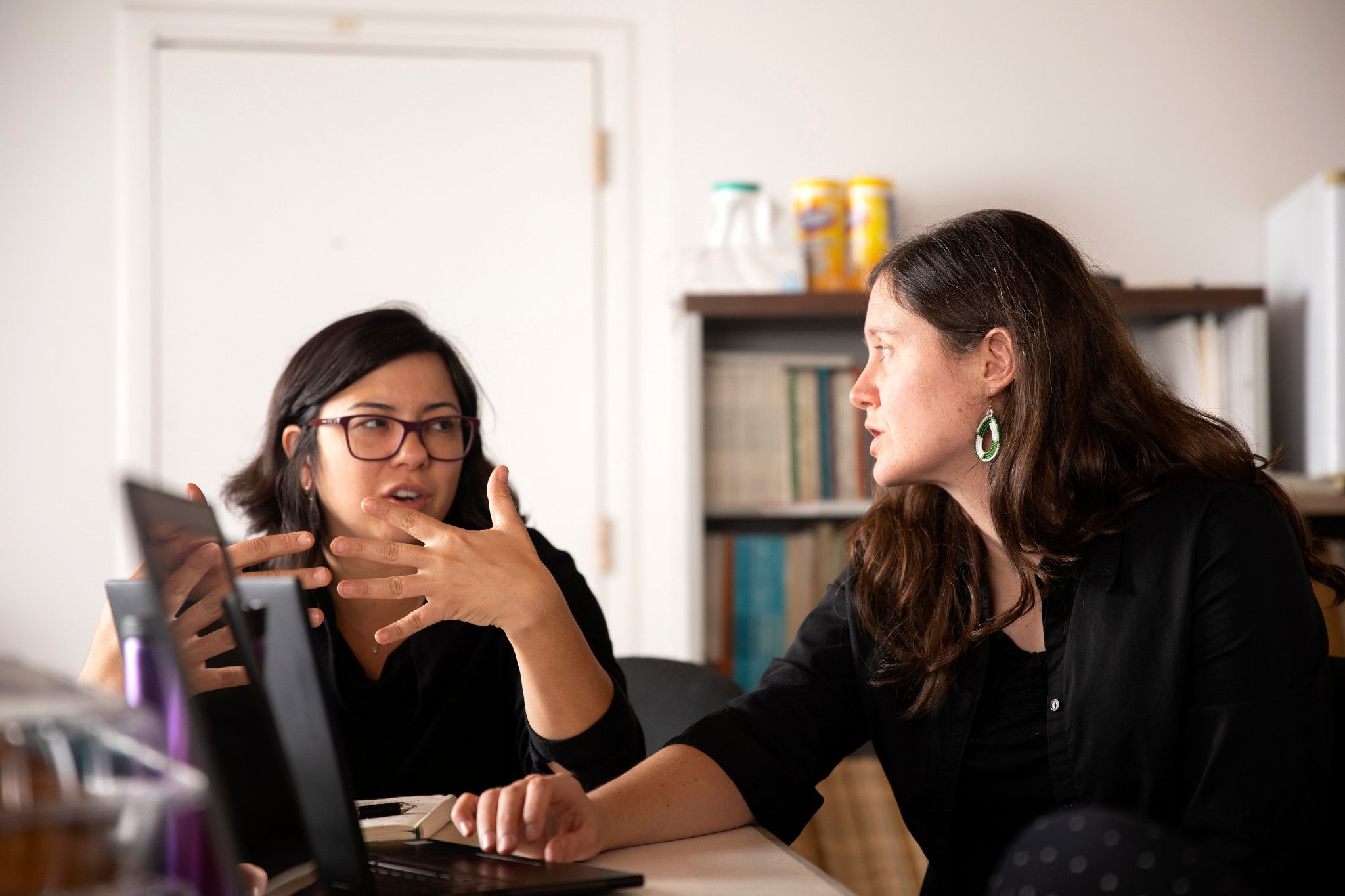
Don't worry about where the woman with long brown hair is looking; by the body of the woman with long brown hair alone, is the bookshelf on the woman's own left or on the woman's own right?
on the woman's own right

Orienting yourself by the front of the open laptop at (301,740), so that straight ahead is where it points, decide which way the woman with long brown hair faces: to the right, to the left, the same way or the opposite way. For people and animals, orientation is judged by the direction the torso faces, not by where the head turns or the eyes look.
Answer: the opposite way

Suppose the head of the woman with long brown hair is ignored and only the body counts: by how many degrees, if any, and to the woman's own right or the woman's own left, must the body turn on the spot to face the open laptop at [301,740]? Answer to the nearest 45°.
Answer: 0° — they already face it

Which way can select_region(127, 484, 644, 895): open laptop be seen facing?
to the viewer's right

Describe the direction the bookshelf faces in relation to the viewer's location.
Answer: facing the viewer

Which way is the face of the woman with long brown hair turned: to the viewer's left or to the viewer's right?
to the viewer's left

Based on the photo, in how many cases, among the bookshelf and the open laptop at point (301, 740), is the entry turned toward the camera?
1

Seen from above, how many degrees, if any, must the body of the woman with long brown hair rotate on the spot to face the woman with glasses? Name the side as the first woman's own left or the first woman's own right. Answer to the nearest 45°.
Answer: approximately 45° to the first woman's own right

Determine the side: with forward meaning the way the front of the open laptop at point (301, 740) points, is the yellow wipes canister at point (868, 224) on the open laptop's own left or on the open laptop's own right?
on the open laptop's own left

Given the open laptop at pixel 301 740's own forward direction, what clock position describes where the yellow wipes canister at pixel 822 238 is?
The yellow wipes canister is roughly at 10 o'clock from the open laptop.

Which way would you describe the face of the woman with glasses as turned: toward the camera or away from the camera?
toward the camera

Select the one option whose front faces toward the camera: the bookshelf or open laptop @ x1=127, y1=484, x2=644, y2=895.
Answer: the bookshelf

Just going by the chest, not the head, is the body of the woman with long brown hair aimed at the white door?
no

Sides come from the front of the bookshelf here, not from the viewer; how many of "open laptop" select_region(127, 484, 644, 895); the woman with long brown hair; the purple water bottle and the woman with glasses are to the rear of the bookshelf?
0
